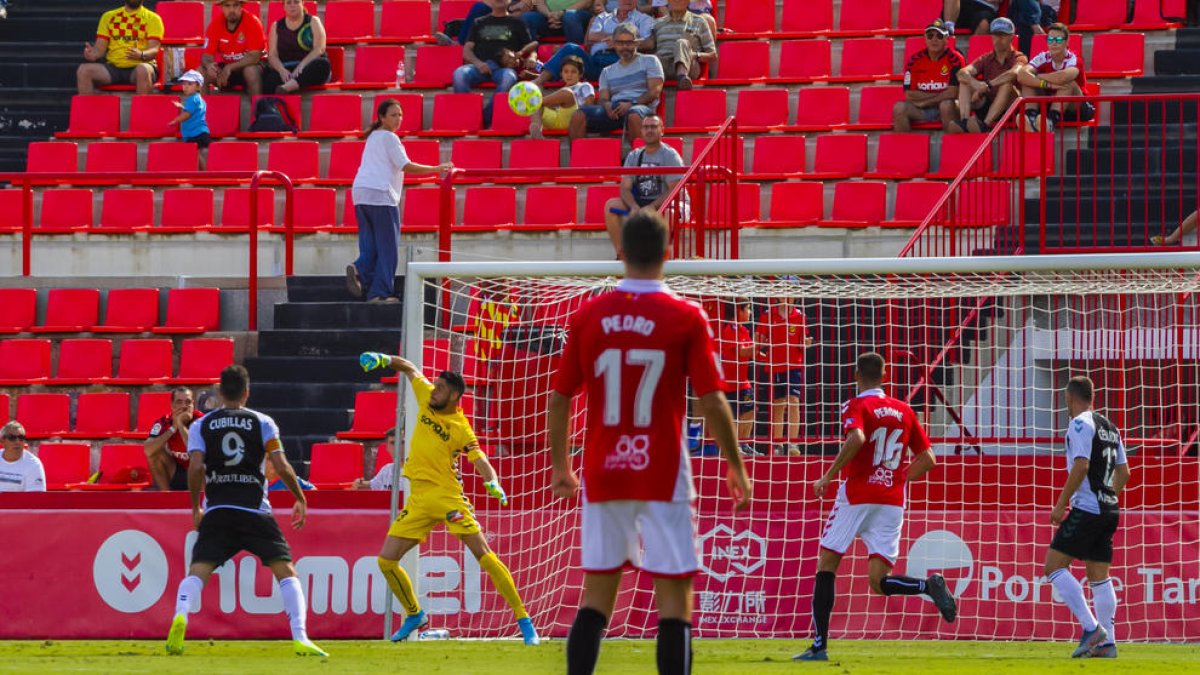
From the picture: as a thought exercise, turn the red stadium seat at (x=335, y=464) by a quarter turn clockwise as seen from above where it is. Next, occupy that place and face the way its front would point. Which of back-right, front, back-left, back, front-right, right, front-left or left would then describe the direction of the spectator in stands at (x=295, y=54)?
right

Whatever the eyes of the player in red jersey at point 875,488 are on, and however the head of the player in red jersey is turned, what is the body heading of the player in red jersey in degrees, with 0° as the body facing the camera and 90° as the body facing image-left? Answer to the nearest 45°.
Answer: approximately 135°

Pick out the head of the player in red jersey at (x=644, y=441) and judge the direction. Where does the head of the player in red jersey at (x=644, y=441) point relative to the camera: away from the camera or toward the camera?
away from the camera

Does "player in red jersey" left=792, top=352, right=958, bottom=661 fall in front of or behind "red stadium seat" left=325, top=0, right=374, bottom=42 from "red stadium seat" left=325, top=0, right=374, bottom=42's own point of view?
in front

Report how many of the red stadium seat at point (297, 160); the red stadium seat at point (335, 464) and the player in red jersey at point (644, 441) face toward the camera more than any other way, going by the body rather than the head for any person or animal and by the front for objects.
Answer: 2

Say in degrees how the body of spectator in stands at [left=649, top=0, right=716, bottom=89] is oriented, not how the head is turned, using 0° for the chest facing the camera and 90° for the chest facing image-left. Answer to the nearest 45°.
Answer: approximately 0°

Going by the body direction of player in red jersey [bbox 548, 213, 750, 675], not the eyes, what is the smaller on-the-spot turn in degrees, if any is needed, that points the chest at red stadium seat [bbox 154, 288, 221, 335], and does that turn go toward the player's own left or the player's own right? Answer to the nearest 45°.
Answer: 0° — they already face it

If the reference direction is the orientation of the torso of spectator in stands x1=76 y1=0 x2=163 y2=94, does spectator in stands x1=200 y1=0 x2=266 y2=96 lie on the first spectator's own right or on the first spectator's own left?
on the first spectator's own left

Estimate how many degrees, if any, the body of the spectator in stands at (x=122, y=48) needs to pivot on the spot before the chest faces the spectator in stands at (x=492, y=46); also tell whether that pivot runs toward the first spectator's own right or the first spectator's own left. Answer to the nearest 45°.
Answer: approximately 45° to the first spectator's own left

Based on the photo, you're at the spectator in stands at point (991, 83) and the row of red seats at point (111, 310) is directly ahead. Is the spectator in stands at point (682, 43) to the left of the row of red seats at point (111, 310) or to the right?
right
